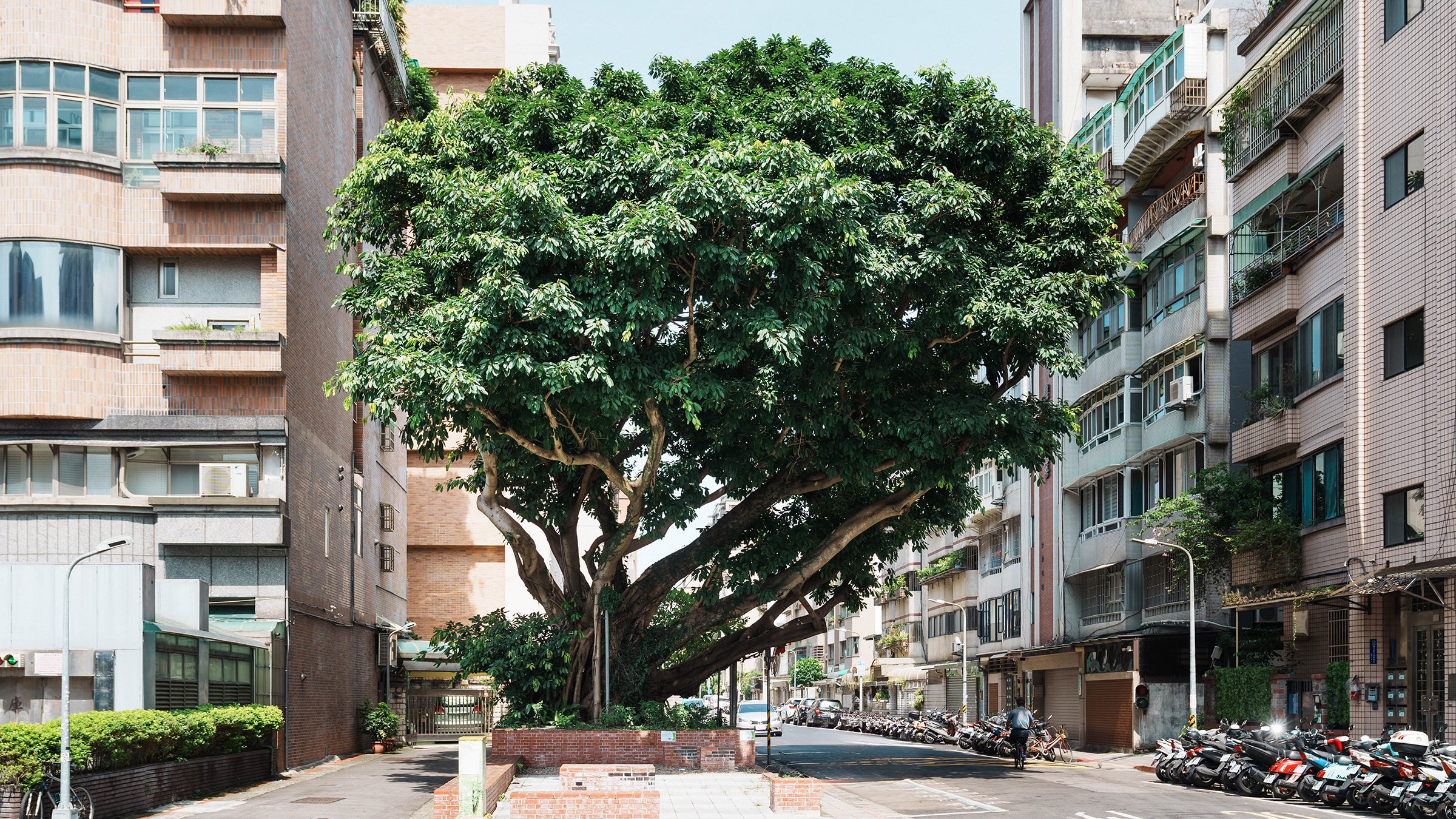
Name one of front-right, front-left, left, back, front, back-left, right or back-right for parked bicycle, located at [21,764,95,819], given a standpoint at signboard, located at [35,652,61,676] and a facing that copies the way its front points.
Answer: front

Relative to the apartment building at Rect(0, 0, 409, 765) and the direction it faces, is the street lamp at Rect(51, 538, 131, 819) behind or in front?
in front

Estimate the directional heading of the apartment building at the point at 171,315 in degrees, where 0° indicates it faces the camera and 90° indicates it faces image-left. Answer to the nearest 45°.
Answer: approximately 0°

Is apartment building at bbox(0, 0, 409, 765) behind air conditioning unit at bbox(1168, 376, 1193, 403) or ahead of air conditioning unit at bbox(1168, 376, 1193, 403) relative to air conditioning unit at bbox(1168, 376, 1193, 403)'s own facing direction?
ahead

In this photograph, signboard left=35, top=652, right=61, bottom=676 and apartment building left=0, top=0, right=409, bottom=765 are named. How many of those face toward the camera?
2

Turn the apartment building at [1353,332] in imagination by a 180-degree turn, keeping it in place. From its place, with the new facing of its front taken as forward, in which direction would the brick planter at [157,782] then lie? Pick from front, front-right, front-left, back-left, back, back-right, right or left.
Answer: back

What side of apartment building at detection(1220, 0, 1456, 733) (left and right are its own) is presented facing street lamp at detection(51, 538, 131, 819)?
front

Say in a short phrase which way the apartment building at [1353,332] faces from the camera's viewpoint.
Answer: facing the viewer and to the left of the viewer

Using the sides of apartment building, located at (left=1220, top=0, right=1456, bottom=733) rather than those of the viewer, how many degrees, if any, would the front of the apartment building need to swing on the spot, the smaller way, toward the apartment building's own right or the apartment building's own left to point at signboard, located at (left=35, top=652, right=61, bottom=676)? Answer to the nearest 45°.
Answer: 0° — it already faces it

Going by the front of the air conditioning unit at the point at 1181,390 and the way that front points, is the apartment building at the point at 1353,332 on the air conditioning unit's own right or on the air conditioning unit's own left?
on the air conditioning unit's own left

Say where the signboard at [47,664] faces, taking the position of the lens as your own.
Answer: facing the viewer
